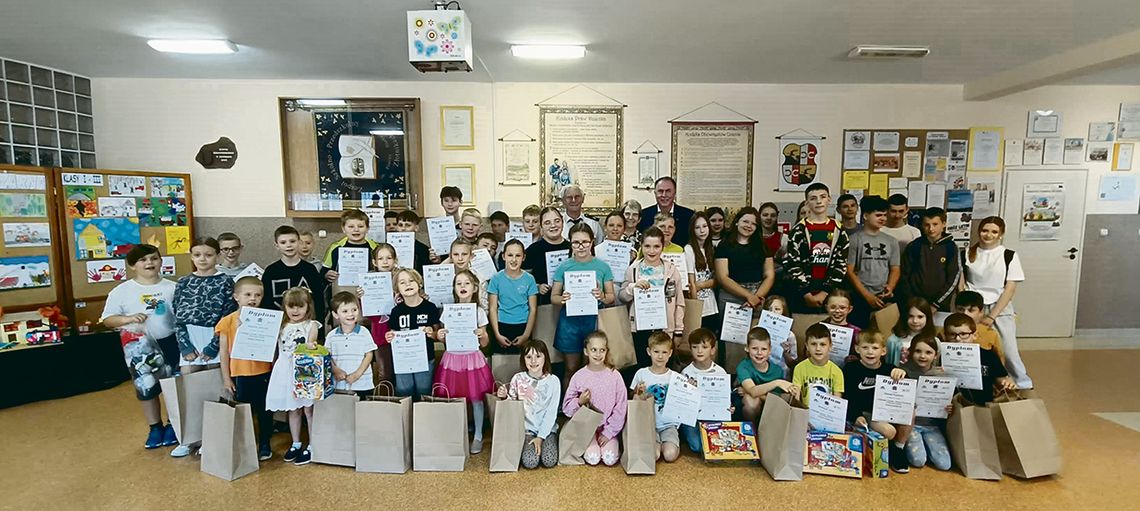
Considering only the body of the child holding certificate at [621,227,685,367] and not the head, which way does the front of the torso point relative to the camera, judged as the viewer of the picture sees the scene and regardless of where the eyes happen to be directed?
toward the camera

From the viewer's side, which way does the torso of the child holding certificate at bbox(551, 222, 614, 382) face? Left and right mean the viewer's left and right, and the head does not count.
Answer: facing the viewer

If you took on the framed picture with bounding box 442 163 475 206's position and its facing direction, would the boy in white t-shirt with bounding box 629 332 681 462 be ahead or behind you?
ahead

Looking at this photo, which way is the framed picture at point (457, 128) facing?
toward the camera

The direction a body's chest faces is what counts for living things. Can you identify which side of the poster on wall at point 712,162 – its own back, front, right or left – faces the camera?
front

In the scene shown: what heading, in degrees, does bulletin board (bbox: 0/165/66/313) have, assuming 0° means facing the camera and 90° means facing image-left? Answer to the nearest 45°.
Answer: approximately 315°

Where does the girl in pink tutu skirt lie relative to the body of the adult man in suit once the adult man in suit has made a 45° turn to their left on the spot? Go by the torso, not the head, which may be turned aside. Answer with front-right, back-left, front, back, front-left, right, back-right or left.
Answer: right

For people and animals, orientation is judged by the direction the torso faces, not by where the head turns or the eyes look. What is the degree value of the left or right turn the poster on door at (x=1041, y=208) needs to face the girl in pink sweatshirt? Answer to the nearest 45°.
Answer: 0° — it already faces them

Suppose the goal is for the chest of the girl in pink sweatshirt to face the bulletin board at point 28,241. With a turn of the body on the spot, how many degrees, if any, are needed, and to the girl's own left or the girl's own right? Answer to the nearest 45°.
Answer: approximately 90° to the girl's own right

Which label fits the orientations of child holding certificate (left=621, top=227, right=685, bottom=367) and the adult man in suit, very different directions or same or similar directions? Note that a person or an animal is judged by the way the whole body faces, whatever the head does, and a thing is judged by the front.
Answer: same or similar directions

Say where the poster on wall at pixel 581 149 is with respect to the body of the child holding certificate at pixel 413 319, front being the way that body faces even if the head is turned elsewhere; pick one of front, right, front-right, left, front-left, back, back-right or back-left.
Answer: back-left

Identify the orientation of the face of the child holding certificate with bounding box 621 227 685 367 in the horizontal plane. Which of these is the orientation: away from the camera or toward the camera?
toward the camera

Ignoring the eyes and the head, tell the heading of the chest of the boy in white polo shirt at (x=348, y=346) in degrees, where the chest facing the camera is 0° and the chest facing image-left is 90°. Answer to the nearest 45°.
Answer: approximately 0°

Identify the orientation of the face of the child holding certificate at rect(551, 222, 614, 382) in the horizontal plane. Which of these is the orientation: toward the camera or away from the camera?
toward the camera

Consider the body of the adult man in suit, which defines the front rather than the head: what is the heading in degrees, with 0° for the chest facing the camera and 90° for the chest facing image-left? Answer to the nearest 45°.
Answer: approximately 0°

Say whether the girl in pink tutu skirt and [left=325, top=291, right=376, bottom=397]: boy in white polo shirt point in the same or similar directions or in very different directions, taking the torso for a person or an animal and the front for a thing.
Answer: same or similar directions
